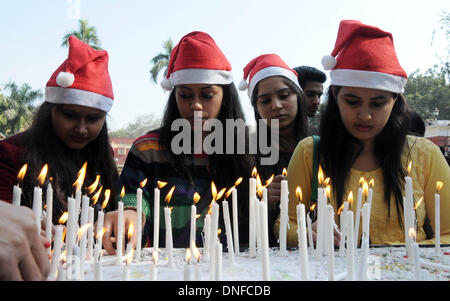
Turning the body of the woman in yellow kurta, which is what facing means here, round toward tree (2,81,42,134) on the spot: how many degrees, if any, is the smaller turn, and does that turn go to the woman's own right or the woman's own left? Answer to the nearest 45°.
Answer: approximately 135° to the woman's own right

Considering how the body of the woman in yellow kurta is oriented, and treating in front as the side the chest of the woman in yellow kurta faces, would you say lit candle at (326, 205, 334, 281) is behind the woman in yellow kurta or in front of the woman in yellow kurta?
in front

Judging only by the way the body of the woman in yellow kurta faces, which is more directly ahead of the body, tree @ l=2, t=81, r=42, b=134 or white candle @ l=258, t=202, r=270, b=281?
the white candle

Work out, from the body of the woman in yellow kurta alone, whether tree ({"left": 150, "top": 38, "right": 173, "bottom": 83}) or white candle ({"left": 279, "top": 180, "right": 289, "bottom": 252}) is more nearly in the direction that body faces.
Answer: the white candle

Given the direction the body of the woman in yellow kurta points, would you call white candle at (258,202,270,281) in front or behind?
in front

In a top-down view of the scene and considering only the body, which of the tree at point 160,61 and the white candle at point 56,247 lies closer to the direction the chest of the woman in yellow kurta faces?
the white candle

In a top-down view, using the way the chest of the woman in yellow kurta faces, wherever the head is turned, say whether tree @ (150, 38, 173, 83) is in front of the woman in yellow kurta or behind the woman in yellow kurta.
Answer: behind

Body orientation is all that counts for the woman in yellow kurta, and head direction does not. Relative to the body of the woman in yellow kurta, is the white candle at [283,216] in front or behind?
in front

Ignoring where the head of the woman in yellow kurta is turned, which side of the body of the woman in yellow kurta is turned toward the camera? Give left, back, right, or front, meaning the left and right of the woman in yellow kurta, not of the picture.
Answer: front
